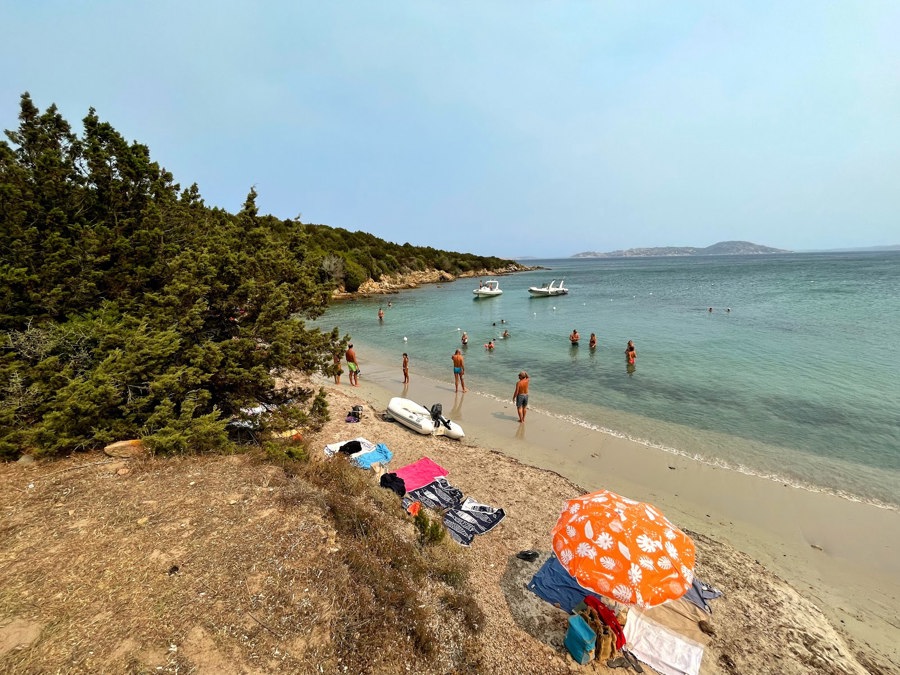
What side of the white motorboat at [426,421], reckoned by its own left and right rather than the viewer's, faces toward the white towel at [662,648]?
back

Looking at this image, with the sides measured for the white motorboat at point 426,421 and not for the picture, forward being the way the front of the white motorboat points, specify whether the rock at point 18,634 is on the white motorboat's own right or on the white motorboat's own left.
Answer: on the white motorboat's own left

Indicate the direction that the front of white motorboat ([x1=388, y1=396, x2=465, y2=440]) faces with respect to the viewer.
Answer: facing away from the viewer and to the left of the viewer

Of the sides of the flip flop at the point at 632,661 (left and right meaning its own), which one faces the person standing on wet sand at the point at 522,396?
front

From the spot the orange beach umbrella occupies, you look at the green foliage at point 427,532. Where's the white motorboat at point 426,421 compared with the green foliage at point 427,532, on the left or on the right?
right

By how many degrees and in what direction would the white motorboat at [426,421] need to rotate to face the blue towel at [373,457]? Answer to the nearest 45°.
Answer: approximately 90° to its left

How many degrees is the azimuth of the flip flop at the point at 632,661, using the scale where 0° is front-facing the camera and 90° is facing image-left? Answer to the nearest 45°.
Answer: approximately 135°

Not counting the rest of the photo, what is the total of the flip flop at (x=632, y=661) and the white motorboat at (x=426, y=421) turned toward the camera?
0

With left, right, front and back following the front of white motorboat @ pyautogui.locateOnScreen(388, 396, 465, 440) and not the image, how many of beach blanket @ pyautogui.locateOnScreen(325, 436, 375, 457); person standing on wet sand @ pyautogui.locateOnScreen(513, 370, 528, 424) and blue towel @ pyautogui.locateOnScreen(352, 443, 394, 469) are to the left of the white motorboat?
2

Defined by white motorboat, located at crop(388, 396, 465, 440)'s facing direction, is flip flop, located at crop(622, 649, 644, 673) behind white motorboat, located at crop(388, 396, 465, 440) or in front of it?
behind

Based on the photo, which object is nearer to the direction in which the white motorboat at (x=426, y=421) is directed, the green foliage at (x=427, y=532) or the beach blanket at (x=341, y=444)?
the beach blanket

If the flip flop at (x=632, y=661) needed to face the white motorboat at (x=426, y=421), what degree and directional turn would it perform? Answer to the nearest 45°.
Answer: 0° — it already faces it

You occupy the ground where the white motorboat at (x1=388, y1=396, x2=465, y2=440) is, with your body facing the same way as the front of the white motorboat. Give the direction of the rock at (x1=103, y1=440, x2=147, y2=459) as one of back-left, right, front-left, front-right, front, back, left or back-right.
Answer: left

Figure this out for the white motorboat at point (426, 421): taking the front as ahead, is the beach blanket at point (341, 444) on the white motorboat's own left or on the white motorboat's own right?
on the white motorboat's own left

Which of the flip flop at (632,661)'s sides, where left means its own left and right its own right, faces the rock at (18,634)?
left
